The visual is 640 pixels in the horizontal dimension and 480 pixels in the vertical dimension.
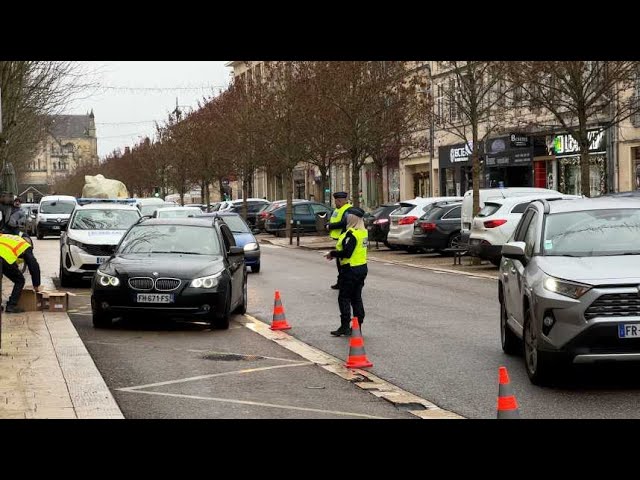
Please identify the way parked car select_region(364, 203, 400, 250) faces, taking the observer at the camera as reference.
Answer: facing away from the viewer and to the right of the viewer

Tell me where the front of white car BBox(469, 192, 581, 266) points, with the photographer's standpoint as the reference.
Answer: facing away from the viewer and to the right of the viewer

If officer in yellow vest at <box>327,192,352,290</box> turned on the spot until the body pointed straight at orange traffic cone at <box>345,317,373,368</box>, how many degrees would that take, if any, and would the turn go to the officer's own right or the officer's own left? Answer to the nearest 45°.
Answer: approximately 90° to the officer's own left

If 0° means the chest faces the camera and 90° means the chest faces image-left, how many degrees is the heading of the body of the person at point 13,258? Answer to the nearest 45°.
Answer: approximately 270°

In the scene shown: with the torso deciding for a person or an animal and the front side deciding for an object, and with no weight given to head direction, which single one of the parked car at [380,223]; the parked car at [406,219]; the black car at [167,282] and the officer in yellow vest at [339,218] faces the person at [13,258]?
the officer in yellow vest

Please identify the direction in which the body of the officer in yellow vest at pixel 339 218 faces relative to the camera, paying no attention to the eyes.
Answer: to the viewer's left

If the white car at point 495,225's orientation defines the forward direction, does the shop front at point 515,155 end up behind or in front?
in front

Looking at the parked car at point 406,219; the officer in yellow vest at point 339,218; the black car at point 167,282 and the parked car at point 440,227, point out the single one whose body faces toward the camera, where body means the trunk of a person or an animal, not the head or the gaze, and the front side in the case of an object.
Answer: the black car

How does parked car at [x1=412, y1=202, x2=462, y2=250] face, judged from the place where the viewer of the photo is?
facing away from the viewer and to the right of the viewer

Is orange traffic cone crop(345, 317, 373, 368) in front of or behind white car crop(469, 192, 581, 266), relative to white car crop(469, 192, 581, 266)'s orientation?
behind
